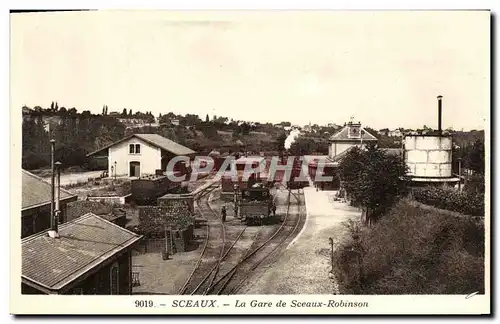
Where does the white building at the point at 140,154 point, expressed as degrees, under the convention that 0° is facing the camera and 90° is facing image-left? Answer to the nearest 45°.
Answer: approximately 0°

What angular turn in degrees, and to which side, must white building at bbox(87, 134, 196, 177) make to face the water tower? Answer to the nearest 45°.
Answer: approximately 90° to its left

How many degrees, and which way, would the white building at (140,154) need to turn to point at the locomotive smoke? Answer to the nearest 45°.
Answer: approximately 90° to its left
